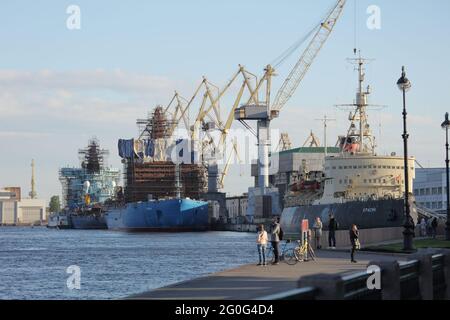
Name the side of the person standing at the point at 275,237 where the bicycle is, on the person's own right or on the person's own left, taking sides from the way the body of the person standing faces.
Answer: on the person's own right
